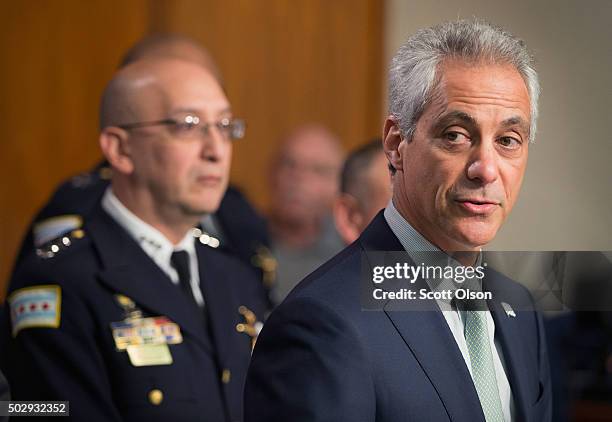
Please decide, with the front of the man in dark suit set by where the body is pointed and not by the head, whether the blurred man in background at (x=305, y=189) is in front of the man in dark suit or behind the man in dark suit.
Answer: behind

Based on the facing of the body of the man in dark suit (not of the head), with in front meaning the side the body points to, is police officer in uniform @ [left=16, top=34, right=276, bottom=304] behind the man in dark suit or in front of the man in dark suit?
behind

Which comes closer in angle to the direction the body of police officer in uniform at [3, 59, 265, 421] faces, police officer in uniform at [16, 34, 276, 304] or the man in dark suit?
the man in dark suit
